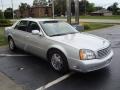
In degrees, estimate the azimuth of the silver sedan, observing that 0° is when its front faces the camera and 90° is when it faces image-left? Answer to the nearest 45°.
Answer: approximately 315°
